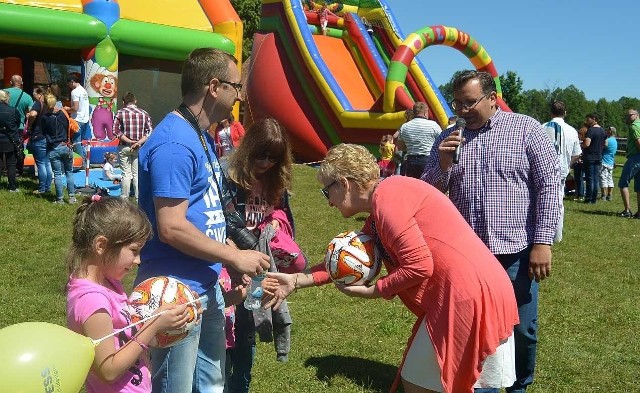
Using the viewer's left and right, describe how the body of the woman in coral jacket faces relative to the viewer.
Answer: facing to the left of the viewer

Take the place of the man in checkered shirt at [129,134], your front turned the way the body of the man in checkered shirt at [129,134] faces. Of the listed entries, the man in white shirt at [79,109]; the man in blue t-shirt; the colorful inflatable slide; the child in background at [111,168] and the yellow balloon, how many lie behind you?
2

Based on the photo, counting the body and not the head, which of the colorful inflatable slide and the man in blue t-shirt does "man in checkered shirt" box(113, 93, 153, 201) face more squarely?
the colorful inflatable slide

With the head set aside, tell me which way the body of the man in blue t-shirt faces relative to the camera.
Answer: to the viewer's right

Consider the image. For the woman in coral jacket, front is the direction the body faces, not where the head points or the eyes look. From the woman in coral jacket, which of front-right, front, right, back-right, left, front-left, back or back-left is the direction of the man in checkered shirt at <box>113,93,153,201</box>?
front-right

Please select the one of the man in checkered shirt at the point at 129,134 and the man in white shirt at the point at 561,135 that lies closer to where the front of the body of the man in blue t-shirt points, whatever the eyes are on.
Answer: the man in white shirt

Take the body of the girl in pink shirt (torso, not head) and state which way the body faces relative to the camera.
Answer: to the viewer's right

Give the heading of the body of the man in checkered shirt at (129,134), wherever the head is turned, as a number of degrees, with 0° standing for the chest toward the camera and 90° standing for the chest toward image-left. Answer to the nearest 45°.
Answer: approximately 180°

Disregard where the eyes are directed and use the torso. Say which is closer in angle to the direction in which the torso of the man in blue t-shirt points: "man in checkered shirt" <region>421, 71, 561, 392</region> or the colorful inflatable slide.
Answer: the man in checkered shirt

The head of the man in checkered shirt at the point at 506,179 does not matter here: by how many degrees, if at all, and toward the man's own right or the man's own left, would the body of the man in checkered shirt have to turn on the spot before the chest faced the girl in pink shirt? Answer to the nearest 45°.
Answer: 0° — they already face them

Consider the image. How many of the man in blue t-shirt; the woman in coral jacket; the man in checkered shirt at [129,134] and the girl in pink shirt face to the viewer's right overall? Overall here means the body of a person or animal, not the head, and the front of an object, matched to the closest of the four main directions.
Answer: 2

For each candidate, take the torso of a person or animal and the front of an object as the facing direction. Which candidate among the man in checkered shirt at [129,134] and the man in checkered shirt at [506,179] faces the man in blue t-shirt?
the man in checkered shirt at [506,179]

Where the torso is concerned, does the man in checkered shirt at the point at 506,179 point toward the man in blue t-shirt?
yes

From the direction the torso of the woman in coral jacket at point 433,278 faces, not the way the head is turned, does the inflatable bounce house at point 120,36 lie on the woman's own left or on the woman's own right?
on the woman's own right
